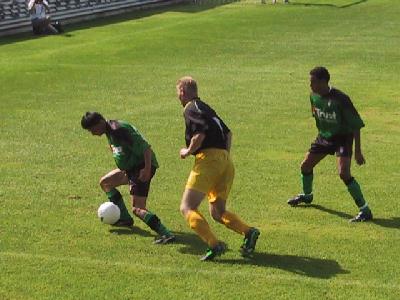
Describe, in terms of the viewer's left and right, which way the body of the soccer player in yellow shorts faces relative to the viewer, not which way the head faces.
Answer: facing away from the viewer and to the left of the viewer

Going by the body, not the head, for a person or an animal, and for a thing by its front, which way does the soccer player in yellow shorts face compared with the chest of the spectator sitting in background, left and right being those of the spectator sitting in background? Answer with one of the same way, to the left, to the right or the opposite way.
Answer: the opposite way

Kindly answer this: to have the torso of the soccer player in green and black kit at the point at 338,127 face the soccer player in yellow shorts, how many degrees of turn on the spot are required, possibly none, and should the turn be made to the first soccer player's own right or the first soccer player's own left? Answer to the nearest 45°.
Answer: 0° — they already face them

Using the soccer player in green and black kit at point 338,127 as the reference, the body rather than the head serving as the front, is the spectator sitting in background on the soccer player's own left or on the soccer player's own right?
on the soccer player's own right

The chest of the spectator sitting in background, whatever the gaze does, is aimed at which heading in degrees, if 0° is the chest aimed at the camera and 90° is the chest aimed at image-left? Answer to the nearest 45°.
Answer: approximately 315°

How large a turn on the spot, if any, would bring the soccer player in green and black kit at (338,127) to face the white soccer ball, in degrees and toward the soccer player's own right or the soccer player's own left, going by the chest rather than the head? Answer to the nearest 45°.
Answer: approximately 45° to the soccer player's own right
